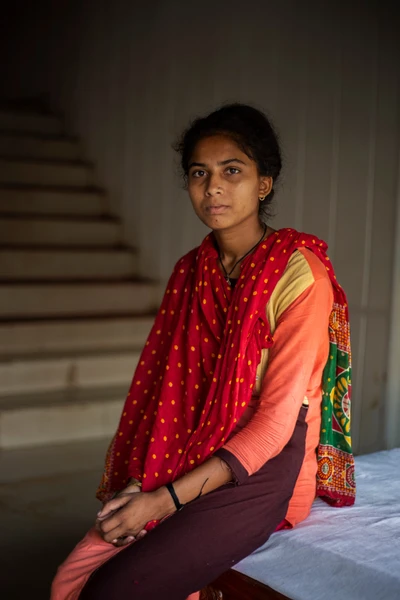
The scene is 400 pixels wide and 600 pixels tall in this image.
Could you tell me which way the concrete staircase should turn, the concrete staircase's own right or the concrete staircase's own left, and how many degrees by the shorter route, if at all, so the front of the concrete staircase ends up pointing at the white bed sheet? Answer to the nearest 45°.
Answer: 0° — it already faces it

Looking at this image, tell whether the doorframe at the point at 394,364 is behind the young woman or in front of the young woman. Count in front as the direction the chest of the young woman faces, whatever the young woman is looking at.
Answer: behind

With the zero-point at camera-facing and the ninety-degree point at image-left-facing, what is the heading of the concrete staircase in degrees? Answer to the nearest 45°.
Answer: approximately 0°

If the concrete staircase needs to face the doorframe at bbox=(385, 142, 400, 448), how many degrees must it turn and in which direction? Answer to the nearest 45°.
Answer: approximately 45° to its left

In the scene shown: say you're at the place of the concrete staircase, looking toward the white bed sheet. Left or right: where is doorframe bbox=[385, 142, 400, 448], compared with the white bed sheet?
left

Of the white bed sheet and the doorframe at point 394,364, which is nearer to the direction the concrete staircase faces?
the white bed sheet

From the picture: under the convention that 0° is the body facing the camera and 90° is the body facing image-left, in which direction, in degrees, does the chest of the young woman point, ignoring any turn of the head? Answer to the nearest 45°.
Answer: approximately 45°
